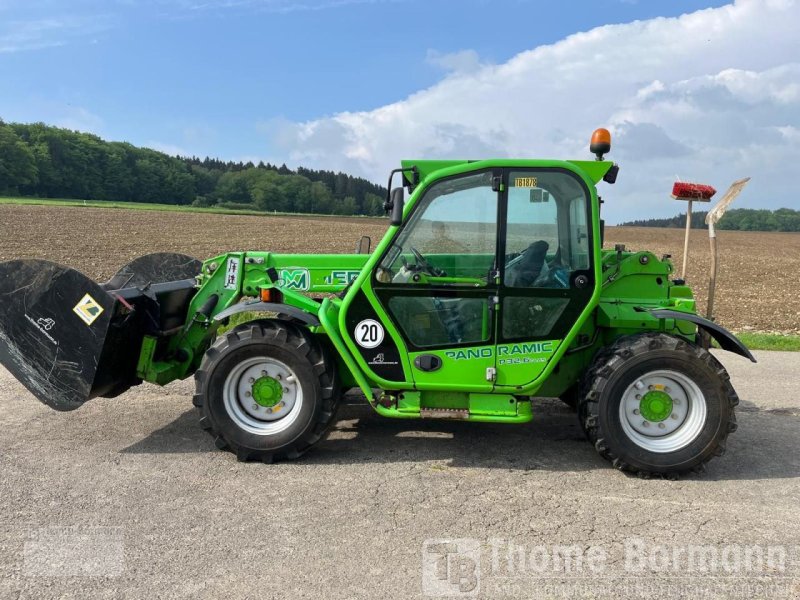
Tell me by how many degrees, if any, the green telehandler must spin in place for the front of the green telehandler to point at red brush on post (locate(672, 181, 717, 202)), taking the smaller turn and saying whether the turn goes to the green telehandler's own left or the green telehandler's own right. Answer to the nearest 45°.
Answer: approximately 135° to the green telehandler's own right

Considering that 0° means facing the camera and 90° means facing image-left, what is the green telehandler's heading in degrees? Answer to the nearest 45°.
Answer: approximately 90°
